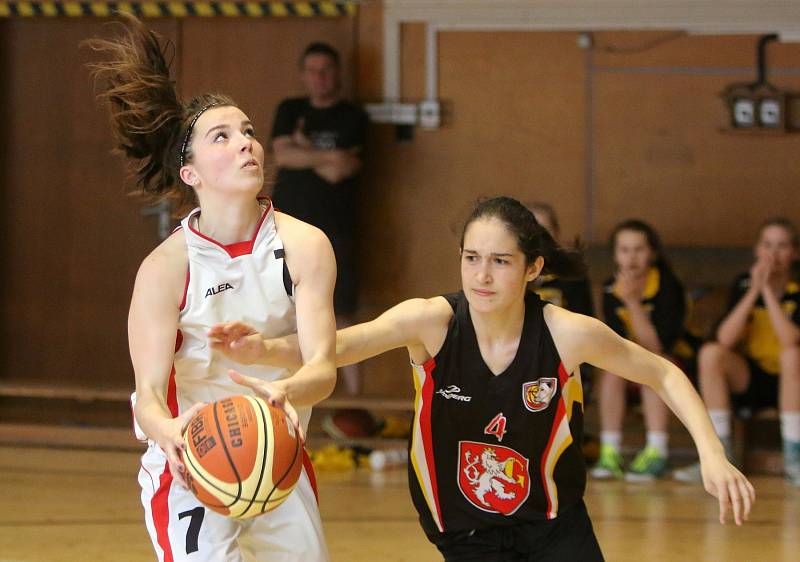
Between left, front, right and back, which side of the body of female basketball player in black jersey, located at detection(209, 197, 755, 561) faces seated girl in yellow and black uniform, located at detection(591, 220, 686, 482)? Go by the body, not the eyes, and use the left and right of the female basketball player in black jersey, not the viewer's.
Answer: back

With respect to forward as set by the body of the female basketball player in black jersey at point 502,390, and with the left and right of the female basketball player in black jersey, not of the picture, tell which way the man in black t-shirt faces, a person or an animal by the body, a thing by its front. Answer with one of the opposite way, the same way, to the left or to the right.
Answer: the same way

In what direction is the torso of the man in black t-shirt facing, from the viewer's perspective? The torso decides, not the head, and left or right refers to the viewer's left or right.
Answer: facing the viewer

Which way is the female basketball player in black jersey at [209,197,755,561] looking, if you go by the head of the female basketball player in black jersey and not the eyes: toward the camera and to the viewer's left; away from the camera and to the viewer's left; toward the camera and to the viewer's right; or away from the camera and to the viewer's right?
toward the camera and to the viewer's left

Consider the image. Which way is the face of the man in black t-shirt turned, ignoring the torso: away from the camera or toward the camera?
toward the camera

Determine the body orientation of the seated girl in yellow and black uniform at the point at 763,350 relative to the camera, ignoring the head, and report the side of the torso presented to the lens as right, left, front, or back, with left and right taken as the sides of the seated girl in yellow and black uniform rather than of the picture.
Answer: front

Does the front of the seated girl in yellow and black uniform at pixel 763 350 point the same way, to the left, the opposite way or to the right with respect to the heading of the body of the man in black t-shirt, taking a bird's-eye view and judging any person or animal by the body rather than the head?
the same way

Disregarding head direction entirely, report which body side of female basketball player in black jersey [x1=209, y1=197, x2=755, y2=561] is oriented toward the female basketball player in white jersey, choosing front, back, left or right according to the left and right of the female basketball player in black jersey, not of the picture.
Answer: right

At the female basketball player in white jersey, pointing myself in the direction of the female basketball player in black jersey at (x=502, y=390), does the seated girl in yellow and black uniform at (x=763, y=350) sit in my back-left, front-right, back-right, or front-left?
front-left

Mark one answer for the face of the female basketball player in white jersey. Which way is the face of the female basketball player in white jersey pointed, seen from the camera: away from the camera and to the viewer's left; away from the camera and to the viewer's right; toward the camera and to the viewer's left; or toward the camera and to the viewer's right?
toward the camera and to the viewer's right

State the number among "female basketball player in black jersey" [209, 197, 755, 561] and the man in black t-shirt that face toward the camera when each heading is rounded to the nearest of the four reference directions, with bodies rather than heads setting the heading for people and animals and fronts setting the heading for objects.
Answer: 2

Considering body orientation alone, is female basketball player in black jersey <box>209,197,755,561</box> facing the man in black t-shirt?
no

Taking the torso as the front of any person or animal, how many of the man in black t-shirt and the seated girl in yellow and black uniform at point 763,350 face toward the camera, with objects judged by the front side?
2

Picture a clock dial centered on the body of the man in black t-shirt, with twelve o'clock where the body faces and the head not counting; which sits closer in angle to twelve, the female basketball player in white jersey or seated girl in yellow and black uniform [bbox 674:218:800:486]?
the female basketball player in white jersey

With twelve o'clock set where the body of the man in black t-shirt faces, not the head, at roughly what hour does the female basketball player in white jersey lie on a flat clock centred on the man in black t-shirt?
The female basketball player in white jersey is roughly at 12 o'clock from the man in black t-shirt.
